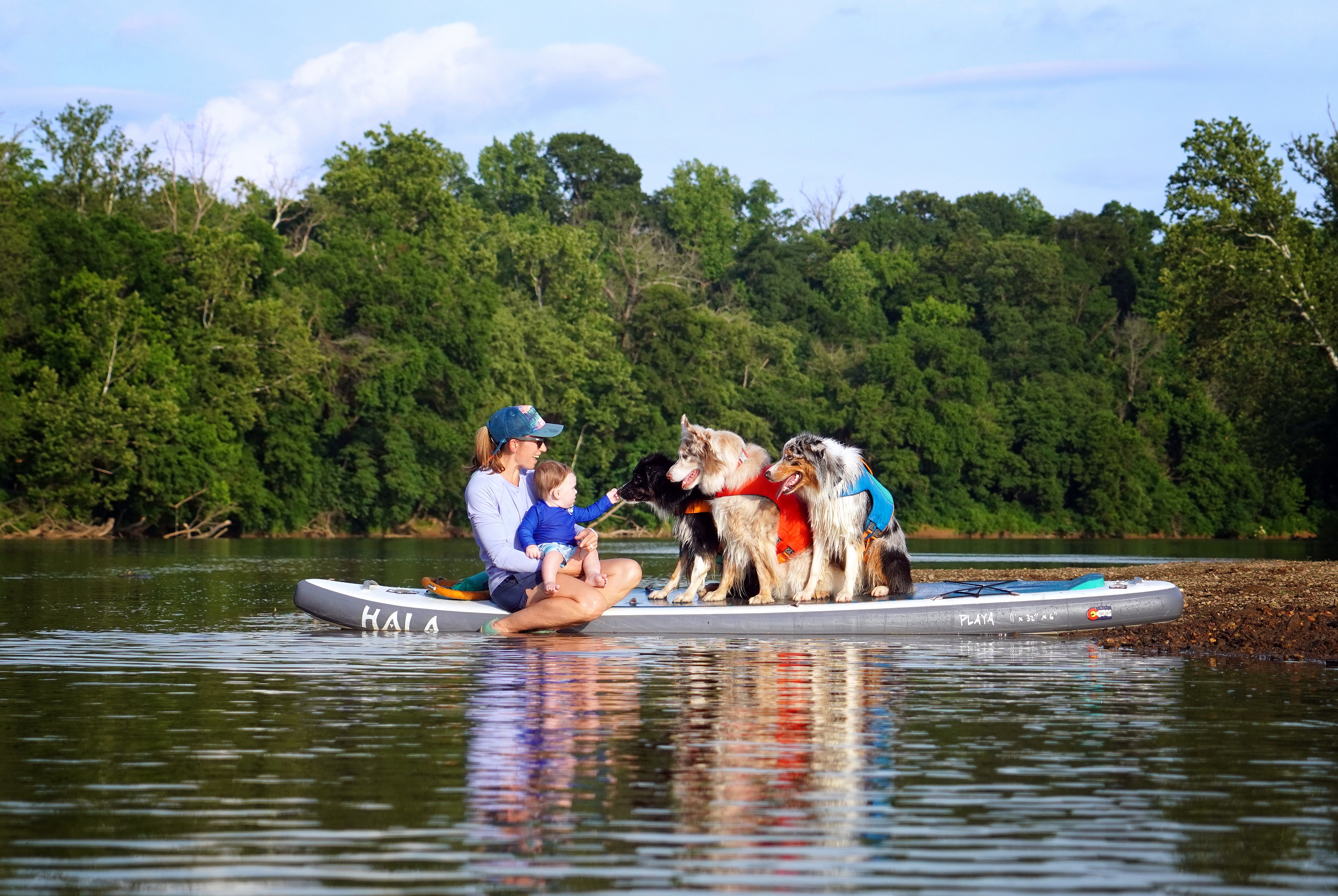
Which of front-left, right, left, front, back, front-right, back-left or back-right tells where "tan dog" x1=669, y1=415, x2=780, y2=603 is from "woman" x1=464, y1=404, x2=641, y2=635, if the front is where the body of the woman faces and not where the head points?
front-left

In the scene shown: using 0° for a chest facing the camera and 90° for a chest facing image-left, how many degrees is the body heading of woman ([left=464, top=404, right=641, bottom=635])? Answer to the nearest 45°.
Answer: approximately 270°

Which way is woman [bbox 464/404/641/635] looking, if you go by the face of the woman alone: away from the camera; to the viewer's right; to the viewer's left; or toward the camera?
to the viewer's right

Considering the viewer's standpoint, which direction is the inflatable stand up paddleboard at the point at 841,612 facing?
facing to the left of the viewer

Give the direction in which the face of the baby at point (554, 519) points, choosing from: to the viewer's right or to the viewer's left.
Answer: to the viewer's right

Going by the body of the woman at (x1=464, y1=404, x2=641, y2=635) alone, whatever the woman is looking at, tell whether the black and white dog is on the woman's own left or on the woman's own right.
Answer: on the woman's own left
